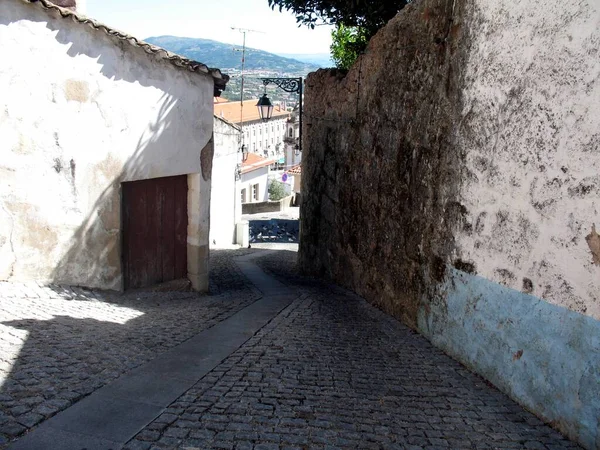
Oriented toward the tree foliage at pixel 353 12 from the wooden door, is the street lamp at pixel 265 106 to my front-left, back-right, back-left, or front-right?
front-left

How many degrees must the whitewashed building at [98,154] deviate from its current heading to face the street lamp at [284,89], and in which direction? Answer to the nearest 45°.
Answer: approximately 135° to its left

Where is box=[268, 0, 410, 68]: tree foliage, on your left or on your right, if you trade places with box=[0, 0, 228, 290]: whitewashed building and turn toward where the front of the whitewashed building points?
on your left

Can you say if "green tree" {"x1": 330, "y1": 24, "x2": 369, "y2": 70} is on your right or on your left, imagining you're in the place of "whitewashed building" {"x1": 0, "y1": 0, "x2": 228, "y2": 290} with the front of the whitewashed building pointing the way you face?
on your left
